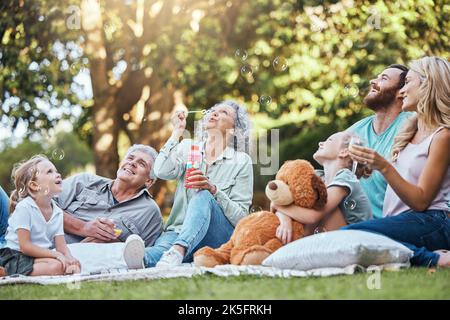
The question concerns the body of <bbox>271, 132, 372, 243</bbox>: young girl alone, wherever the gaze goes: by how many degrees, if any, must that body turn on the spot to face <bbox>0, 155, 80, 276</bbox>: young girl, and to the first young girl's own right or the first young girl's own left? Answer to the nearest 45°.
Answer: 0° — they already face them

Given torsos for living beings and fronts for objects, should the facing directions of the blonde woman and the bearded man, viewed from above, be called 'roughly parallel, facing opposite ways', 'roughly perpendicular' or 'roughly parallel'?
roughly parallel

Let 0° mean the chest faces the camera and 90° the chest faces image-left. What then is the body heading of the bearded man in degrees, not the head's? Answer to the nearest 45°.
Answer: approximately 45°

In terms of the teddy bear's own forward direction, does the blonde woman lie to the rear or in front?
to the rear

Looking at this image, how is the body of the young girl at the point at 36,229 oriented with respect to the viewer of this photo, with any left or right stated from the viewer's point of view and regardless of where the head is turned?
facing the viewer and to the right of the viewer

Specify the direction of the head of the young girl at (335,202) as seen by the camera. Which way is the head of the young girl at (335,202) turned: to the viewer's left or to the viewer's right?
to the viewer's left

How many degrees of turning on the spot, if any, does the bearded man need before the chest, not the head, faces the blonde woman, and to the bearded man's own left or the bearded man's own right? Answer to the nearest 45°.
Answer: approximately 45° to the bearded man's own left

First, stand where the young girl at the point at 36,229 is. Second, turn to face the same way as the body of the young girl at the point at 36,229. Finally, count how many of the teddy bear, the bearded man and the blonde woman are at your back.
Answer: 0

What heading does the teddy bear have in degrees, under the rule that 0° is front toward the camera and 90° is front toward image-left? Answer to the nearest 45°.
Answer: approximately 45°

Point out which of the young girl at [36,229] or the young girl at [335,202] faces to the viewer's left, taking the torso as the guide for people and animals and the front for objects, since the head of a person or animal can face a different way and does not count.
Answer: the young girl at [335,202]

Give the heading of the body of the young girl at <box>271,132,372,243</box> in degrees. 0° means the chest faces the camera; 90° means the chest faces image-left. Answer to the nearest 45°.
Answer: approximately 90°

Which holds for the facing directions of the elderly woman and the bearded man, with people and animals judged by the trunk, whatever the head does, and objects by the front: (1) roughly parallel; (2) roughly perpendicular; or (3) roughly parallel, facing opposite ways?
roughly parallel

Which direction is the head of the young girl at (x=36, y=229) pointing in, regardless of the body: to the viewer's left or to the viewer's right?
to the viewer's right

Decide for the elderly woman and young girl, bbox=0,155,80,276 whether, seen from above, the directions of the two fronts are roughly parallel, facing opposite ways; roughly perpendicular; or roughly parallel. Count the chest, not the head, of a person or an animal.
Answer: roughly perpendicular
